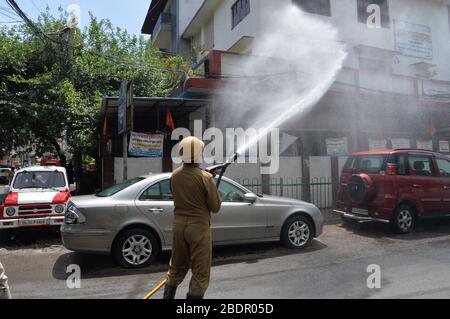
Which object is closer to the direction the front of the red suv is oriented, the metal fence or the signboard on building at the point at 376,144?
the signboard on building

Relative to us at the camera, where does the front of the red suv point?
facing away from the viewer and to the right of the viewer

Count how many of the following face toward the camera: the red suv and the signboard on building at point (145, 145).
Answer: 1

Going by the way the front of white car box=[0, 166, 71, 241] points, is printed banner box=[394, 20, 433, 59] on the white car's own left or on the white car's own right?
on the white car's own left

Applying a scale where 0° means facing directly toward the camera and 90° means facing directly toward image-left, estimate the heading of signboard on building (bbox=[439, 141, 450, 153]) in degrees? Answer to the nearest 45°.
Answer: approximately 0°

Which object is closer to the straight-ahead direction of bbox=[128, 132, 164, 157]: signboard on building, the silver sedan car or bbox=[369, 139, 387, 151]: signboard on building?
the silver sedan car

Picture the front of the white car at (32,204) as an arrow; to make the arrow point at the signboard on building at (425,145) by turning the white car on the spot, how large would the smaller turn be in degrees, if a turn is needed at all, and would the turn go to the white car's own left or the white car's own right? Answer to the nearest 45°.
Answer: approximately 90° to the white car's own left

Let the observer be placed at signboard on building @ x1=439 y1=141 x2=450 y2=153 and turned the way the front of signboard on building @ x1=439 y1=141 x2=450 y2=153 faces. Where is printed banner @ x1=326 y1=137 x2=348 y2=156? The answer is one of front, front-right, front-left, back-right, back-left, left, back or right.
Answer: front-right

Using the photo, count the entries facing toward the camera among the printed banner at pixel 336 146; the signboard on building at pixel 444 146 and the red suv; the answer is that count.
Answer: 2

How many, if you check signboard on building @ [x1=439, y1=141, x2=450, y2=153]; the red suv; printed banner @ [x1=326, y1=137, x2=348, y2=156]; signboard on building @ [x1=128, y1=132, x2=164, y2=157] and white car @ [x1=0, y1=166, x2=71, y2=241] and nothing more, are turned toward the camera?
4
